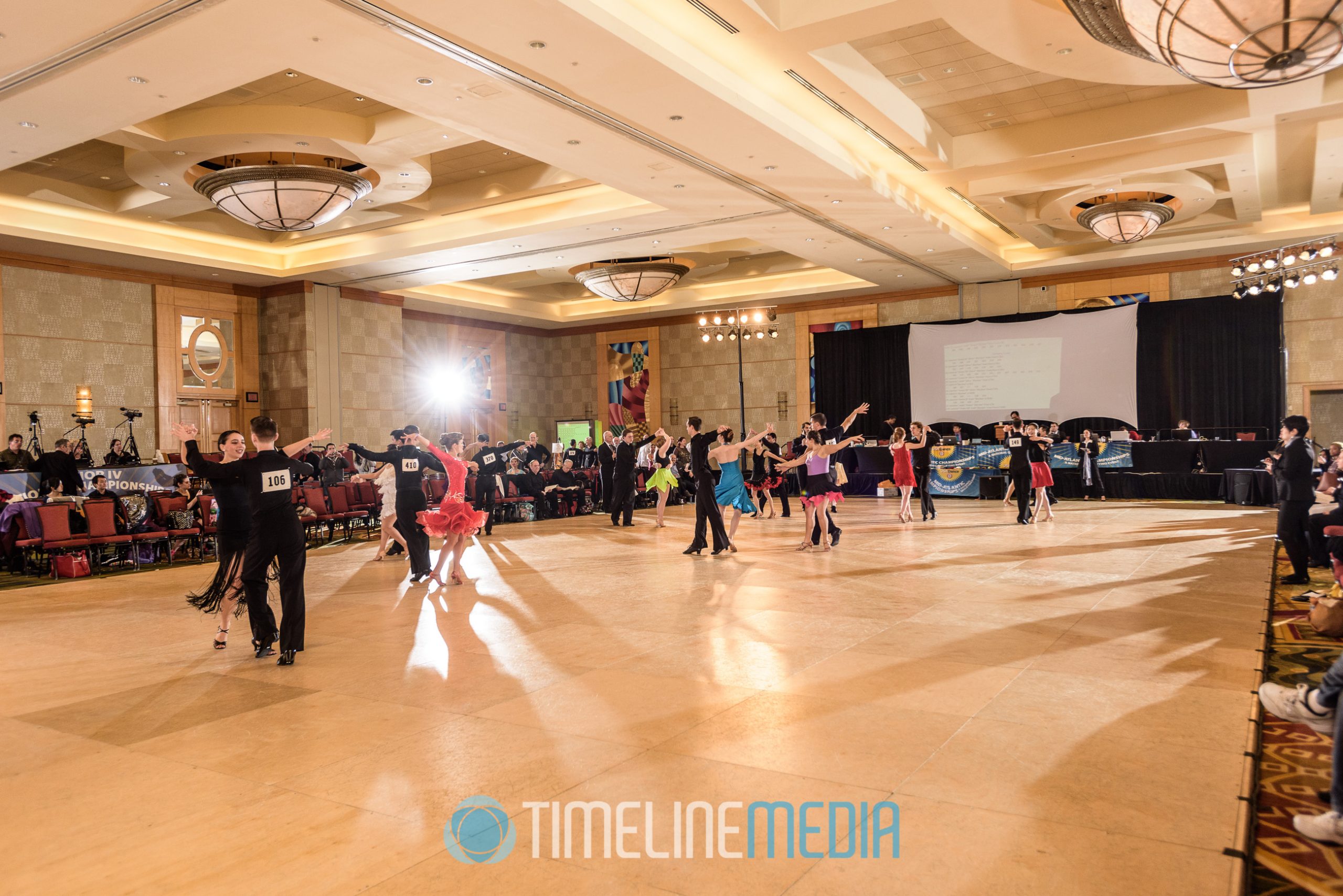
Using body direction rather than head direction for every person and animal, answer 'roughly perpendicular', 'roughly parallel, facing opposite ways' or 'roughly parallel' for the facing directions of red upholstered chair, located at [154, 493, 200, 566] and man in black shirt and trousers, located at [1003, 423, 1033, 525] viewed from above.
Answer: roughly perpendicular

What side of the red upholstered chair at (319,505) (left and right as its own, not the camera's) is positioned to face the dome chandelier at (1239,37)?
front

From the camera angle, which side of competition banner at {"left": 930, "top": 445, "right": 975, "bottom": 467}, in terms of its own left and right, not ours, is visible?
front

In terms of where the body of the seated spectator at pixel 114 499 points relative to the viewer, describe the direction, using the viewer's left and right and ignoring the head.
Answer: facing the viewer and to the right of the viewer

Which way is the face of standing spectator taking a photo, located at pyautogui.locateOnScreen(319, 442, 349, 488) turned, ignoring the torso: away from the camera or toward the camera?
toward the camera

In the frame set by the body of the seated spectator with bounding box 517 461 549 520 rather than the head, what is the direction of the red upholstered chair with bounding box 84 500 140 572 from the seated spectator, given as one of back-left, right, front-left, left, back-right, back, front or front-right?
right

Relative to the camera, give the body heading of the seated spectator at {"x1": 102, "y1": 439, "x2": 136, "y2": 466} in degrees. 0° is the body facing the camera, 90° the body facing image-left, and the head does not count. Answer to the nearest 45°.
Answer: approximately 315°

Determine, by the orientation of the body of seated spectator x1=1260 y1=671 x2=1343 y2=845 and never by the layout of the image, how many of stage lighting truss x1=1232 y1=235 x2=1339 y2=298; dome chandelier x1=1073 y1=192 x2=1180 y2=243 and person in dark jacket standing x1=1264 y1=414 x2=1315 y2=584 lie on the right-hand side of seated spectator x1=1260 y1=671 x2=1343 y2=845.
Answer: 3

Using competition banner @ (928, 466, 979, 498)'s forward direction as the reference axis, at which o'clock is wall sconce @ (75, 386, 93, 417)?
The wall sconce is roughly at 2 o'clock from the competition banner.

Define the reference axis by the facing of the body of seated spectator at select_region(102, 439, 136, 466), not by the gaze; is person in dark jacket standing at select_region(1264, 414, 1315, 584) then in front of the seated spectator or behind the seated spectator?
in front

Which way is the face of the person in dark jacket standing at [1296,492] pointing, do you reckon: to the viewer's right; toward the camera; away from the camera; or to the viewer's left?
to the viewer's left

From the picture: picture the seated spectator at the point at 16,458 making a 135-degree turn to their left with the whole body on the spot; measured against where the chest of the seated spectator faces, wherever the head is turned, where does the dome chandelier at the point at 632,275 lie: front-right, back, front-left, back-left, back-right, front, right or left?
right

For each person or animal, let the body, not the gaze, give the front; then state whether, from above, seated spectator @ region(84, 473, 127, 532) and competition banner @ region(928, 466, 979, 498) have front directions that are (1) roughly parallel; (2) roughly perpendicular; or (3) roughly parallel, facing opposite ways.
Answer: roughly perpendicular

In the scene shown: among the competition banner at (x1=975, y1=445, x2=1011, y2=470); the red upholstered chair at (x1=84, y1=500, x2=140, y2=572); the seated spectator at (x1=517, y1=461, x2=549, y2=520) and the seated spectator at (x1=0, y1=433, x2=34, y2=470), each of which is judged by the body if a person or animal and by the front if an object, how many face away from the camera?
0

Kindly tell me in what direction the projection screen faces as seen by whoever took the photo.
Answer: facing the viewer

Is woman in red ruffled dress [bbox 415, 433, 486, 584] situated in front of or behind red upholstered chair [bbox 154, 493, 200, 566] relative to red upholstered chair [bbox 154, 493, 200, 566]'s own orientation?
in front

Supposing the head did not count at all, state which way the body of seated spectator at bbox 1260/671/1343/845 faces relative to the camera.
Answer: to the viewer's left

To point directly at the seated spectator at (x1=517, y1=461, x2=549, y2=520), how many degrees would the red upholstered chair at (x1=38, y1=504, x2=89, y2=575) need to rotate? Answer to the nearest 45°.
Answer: approximately 45° to its left
